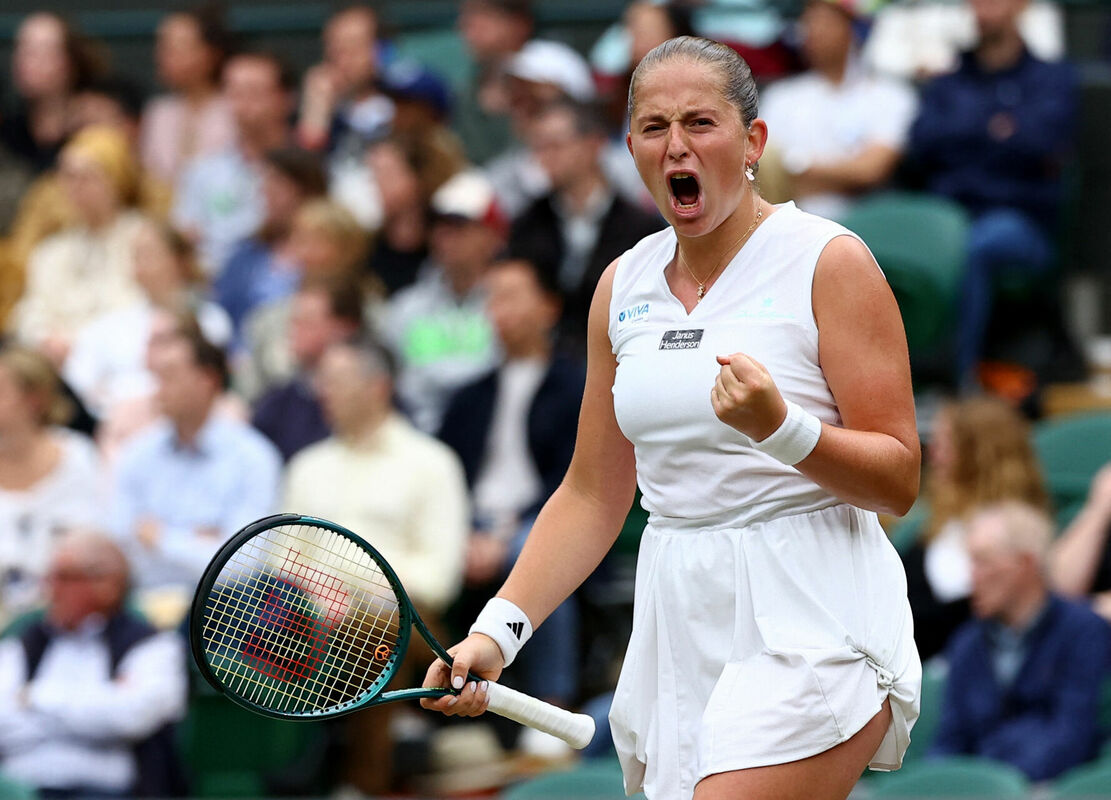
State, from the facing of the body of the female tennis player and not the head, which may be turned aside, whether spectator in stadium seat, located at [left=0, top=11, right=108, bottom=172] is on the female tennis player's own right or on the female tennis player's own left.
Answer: on the female tennis player's own right

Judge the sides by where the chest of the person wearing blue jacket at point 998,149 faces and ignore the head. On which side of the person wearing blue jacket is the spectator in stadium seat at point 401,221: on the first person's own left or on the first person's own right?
on the first person's own right

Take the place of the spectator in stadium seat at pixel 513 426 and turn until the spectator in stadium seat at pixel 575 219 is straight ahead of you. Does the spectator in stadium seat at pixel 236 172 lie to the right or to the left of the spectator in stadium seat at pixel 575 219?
left

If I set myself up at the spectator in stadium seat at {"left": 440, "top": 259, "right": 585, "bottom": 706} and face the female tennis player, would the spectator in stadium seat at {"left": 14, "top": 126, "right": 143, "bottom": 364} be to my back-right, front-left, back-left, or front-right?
back-right

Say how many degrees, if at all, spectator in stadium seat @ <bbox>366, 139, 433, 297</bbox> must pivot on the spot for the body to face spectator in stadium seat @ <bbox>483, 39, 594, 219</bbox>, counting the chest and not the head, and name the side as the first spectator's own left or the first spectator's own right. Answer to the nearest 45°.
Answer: approximately 180°

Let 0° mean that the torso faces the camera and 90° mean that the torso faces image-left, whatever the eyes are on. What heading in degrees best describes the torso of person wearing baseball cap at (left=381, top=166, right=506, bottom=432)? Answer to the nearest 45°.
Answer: approximately 45°

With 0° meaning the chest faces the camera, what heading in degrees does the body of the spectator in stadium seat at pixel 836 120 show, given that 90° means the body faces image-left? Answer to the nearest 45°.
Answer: approximately 0°

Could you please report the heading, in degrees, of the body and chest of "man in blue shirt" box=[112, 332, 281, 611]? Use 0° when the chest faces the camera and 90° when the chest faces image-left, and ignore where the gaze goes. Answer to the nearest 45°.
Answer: approximately 45°

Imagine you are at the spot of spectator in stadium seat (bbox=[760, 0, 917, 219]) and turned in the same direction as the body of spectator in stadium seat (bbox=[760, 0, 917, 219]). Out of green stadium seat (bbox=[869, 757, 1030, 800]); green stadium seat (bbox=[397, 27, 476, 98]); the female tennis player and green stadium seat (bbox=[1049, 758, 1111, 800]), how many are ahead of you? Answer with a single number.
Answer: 3

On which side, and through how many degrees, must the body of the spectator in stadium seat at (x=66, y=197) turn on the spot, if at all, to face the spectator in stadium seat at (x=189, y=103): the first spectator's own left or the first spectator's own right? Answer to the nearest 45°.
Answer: approximately 180°

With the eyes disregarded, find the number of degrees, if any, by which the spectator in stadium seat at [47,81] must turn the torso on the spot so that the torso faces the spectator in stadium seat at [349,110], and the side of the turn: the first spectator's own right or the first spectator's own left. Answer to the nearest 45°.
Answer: approximately 90° to the first spectator's own left

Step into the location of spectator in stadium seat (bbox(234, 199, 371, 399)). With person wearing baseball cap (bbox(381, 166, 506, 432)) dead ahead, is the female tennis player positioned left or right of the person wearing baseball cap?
right
